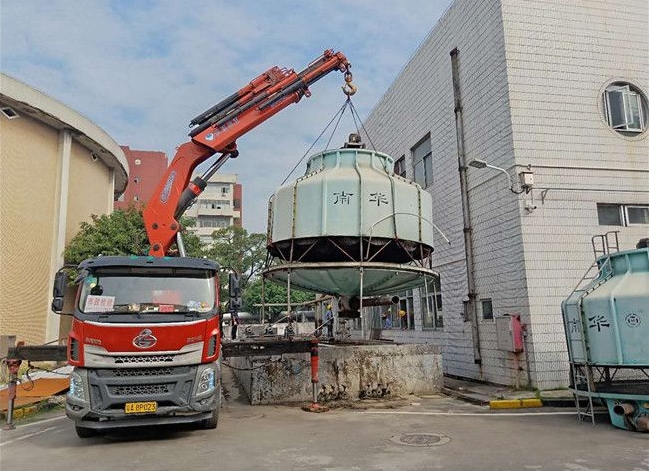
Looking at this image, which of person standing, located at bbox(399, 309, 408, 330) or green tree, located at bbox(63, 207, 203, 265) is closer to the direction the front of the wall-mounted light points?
the green tree

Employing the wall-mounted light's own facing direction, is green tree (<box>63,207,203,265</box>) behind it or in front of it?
in front

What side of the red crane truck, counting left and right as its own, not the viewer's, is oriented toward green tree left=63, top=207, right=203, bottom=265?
back

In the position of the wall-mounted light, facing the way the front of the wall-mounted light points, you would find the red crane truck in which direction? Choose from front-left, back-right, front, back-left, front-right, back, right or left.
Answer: front-left

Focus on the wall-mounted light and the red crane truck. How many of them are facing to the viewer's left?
1

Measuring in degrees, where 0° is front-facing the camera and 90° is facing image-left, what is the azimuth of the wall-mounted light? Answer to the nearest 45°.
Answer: approximately 90°

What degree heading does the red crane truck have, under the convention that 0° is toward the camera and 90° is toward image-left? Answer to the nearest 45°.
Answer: approximately 0°

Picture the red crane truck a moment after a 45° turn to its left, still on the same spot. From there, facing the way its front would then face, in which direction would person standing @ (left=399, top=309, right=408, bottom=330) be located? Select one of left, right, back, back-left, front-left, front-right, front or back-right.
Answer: left

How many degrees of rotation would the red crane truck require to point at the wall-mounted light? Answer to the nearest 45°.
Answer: approximately 90° to its left

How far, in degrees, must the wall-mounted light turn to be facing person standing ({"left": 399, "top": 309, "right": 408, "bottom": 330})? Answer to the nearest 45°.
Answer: approximately 45° to its right

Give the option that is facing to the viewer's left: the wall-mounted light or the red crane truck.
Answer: the wall-mounted light
